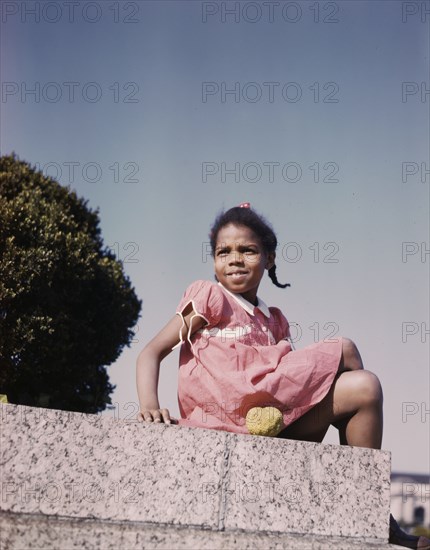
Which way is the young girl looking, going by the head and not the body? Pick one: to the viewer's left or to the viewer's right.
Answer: to the viewer's left

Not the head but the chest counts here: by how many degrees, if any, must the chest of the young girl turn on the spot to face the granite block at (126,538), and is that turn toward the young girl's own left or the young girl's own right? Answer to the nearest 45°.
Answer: approximately 90° to the young girl's own right

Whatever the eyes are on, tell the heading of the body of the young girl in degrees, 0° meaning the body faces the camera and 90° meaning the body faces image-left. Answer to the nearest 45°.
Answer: approximately 315°
